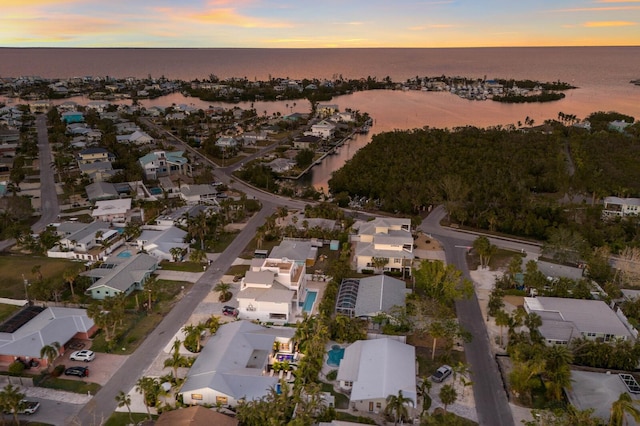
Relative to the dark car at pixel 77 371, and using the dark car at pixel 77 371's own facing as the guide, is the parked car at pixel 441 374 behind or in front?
behind

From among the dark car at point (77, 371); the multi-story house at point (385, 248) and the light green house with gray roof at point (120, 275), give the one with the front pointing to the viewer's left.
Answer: the dark car

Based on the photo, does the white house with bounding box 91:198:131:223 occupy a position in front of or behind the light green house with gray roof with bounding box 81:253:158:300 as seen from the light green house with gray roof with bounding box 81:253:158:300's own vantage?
behind

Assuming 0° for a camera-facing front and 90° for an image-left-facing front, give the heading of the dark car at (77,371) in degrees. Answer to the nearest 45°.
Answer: approximately 90°

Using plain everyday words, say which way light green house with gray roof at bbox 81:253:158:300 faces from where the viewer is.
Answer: facing the viewer and to the right of the viewer

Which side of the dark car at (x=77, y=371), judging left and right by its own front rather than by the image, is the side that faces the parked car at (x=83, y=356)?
right

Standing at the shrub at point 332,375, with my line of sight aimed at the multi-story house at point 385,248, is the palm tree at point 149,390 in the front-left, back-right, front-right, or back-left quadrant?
back-left

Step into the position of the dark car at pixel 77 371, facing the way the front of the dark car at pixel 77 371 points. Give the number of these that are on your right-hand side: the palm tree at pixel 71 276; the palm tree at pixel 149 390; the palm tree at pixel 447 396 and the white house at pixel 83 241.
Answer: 2
